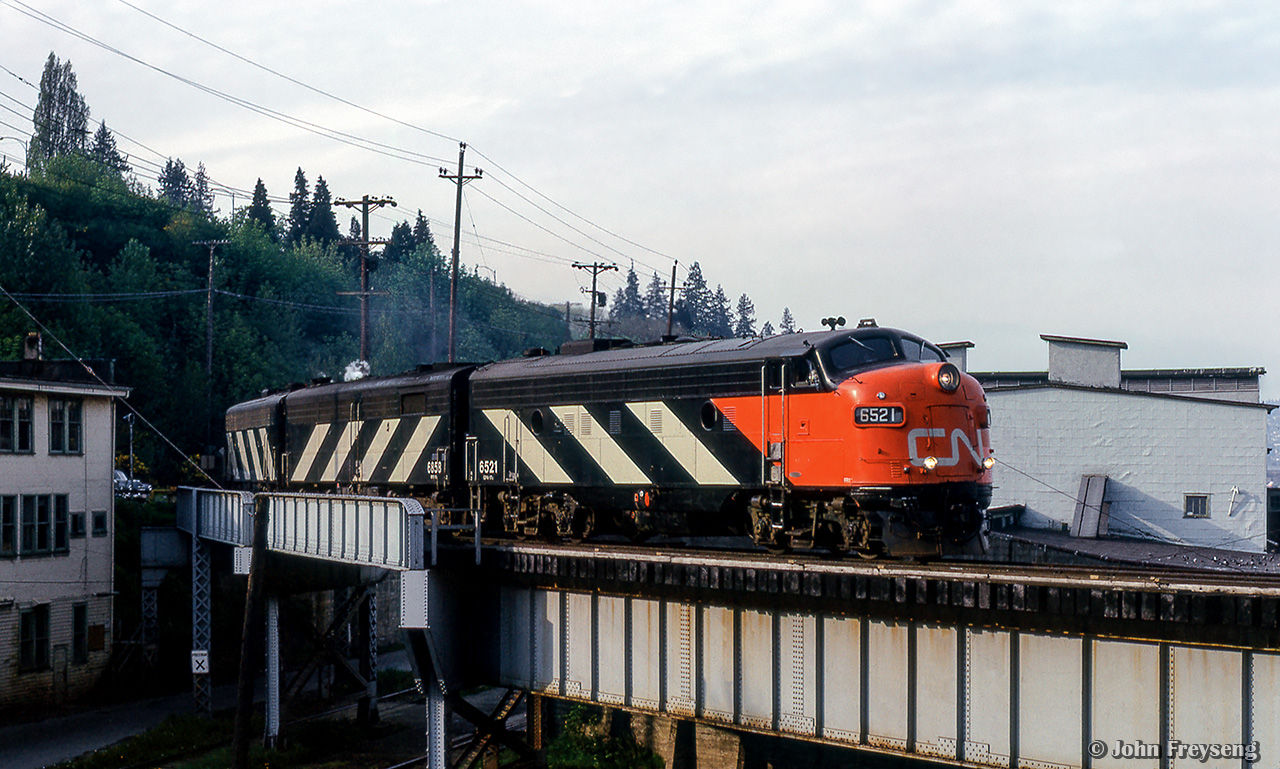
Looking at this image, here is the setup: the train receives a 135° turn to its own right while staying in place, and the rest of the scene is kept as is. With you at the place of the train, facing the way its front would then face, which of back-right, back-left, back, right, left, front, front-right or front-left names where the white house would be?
front-right

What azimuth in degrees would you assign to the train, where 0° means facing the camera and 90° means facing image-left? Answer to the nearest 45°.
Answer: approximately 315°

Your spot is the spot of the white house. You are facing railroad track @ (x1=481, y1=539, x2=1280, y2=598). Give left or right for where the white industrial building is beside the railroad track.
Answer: left

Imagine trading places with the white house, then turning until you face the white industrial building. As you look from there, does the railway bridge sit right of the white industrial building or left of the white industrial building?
right

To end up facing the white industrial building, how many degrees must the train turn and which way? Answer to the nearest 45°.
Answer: approximately 90° to its left
